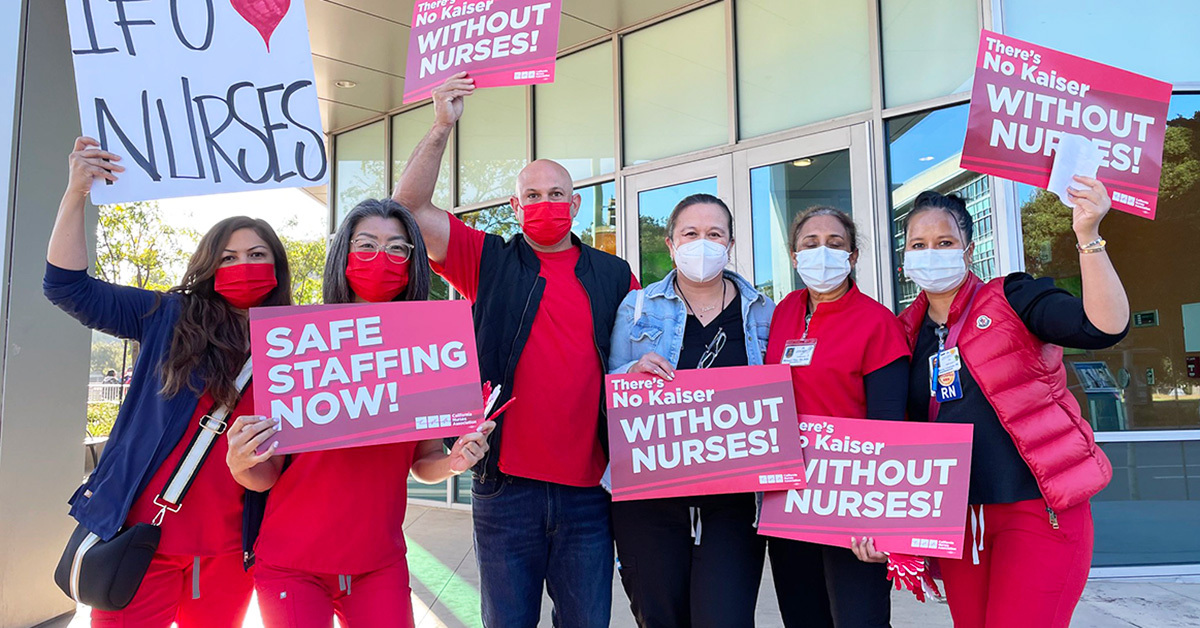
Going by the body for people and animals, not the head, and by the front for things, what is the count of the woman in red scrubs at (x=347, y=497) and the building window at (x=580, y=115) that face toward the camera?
2

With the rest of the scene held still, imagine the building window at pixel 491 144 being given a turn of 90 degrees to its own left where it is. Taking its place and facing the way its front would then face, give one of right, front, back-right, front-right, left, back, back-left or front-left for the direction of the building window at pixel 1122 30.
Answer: front-right

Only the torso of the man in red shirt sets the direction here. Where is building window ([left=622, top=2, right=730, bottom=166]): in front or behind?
behind

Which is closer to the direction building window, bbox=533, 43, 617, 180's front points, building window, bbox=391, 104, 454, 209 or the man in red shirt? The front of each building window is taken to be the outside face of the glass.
the man in red shirt

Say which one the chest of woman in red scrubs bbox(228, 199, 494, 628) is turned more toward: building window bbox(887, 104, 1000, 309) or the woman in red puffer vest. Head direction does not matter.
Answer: the woman in red puffer vest

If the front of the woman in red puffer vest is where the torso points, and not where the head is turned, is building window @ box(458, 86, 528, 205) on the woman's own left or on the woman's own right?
on the woman's own right

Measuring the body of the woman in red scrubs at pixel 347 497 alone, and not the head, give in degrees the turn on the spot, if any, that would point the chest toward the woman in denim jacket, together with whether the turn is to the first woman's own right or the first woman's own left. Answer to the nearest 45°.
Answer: approximately 90° to the first woman's own left

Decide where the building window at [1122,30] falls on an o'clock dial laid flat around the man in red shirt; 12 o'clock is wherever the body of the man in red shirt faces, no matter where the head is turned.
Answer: The building window is roughly at 8 o'clock from the man in red shirt.
